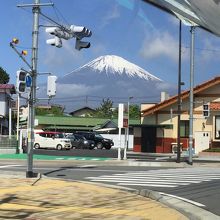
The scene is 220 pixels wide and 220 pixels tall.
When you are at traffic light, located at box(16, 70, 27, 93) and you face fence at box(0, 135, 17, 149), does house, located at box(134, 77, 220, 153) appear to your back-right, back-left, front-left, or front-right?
front-right

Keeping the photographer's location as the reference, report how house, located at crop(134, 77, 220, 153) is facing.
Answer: facing the viewer

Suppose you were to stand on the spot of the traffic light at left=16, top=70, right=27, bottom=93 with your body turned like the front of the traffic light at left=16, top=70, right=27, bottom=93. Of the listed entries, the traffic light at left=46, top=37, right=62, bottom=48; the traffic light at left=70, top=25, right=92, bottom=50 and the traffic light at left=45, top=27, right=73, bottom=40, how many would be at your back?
0

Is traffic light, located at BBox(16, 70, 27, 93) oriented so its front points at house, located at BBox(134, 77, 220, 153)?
no

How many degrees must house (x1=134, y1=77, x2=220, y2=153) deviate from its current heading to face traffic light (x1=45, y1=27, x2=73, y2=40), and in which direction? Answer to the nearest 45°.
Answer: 0° — it already faces it

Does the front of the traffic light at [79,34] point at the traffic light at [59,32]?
no

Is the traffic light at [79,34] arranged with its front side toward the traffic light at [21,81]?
no

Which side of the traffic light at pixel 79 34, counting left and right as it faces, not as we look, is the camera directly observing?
right

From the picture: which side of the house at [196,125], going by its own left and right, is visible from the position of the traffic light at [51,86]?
front

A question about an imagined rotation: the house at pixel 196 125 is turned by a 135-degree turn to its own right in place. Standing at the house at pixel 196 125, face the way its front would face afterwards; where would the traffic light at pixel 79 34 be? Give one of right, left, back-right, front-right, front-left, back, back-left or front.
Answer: back-left
